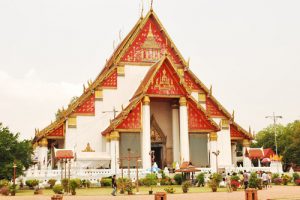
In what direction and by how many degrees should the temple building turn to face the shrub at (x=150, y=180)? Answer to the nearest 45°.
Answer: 0° — it already faces it

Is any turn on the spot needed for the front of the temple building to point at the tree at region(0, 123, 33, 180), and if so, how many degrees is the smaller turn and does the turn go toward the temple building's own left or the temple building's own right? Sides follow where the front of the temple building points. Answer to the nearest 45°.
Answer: approximately 45° to the temple building's own right

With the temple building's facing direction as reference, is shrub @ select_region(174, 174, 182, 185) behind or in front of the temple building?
in front

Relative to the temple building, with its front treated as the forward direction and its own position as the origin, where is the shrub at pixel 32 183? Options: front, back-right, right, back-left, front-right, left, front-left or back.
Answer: front-right

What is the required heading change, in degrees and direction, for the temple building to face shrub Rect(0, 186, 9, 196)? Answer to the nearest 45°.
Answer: approximately 45° to its right

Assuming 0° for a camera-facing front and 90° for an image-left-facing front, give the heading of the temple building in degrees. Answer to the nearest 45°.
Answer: approximately 0°
